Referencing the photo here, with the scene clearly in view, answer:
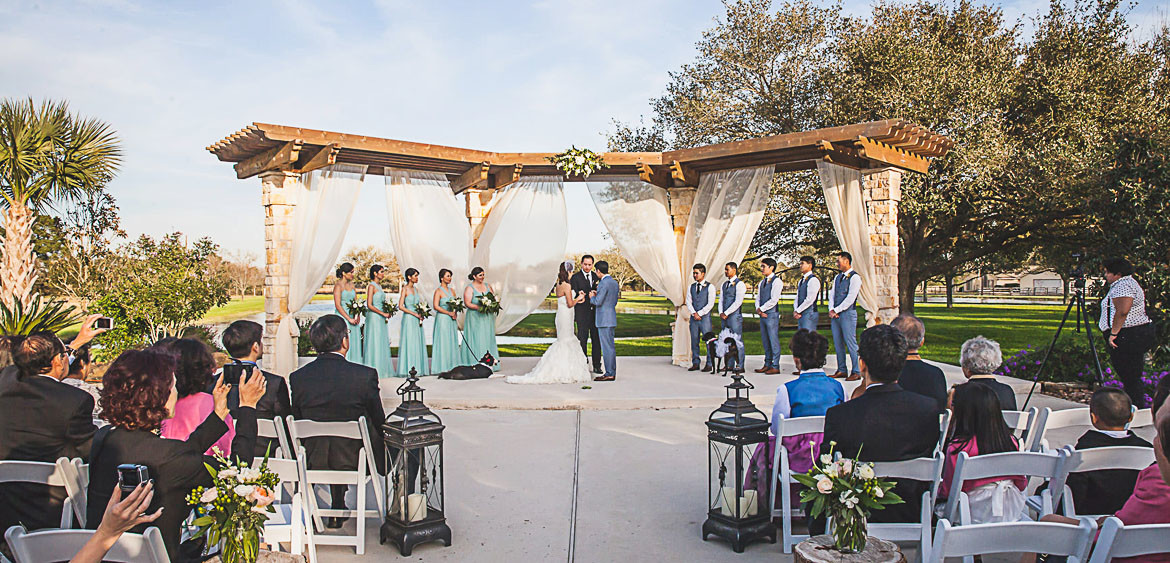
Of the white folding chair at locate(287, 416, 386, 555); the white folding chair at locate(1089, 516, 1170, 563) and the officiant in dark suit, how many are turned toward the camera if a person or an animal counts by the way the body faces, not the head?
1

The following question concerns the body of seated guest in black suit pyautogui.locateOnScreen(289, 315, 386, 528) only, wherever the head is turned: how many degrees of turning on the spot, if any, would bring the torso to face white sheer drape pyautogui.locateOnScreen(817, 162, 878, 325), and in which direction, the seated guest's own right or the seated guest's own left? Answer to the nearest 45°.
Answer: approximately 45° to the seated guest's own right

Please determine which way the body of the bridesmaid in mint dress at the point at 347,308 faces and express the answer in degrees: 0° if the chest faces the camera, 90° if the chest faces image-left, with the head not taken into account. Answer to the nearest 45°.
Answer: approximately 315°

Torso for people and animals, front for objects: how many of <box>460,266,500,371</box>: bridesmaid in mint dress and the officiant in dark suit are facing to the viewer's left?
0

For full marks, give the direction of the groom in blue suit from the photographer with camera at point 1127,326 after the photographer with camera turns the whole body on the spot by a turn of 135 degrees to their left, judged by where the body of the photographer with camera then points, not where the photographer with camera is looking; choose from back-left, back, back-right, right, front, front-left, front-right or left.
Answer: back-right

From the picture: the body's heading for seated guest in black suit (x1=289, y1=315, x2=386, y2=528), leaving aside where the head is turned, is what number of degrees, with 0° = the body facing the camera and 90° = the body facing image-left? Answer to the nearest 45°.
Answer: approximately 180°

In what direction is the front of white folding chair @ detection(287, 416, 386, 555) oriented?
away from the camera

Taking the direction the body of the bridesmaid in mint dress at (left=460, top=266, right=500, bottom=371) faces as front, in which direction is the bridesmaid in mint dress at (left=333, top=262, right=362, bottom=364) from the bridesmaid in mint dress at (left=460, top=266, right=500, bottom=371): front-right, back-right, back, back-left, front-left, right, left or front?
back-right

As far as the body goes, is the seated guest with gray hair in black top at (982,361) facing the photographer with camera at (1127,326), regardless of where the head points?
no

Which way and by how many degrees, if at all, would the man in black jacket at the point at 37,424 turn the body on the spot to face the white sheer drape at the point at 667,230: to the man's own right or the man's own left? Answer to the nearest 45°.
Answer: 0° — they already face it

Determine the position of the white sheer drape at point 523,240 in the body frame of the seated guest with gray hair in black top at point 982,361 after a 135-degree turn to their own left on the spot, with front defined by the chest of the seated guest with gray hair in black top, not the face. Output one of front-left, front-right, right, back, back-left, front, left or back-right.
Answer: back-right

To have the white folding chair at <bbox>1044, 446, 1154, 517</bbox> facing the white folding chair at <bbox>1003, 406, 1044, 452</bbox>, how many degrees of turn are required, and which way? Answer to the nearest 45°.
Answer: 0° — it already faces it

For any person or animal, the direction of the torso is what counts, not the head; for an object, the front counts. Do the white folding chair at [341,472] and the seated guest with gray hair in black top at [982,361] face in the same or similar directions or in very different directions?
same or similar directions

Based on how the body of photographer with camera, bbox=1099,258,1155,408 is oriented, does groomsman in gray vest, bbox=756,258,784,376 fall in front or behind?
in front

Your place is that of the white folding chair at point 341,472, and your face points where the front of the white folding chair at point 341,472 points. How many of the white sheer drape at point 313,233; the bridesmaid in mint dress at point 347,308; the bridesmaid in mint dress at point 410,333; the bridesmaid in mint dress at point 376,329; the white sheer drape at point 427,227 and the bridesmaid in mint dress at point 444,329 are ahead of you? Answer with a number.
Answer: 6

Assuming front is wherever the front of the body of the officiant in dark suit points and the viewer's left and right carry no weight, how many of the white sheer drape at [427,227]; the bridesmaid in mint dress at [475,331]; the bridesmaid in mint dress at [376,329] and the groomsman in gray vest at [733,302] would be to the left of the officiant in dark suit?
1

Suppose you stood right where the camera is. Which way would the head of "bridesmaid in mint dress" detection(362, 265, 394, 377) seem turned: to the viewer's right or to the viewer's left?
to the viewer's right

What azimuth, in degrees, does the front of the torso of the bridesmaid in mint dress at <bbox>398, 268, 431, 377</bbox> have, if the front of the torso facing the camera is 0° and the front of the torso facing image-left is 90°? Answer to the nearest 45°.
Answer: approximately 315°

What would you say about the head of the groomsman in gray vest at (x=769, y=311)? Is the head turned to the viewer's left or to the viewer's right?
to the viewer's left

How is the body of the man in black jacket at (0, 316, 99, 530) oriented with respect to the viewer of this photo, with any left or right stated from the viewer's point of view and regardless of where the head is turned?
facing away from the viewer and to the right of the viewer
